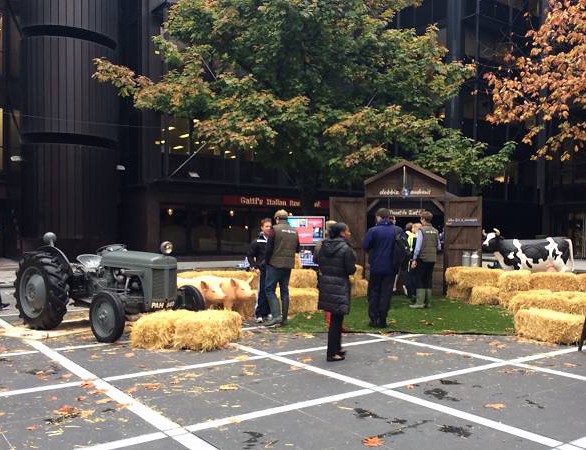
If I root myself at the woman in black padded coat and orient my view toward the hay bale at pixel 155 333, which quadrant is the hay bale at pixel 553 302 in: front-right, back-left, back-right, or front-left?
back-right

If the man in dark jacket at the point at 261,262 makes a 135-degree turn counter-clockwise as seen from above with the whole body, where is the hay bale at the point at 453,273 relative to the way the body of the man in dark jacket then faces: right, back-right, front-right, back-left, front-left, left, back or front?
front-right

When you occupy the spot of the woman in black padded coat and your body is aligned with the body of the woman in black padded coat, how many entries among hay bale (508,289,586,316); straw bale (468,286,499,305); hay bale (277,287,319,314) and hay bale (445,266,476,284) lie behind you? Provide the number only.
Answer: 0

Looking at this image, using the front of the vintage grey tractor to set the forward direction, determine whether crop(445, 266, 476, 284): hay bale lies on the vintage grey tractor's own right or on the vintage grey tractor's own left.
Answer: on the vintage grey tractor's own left

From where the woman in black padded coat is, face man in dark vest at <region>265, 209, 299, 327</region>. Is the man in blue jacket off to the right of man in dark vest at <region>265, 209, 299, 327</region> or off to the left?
right

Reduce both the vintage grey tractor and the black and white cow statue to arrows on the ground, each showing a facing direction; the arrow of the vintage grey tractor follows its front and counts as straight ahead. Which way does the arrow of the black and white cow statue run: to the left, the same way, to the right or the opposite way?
the opposite way

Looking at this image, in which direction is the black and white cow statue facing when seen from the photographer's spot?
facing to the left of the viewer

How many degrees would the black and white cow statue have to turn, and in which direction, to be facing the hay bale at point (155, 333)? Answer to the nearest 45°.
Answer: approximately 45° to its left

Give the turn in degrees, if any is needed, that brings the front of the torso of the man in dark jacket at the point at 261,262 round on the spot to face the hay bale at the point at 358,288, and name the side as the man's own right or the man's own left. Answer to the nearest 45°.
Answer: approximately 90° to the man's own left

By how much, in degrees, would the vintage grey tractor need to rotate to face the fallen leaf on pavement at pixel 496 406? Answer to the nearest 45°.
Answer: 0° — it already faces it

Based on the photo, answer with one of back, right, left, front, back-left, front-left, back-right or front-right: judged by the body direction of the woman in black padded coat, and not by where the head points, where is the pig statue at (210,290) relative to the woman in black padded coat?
left
